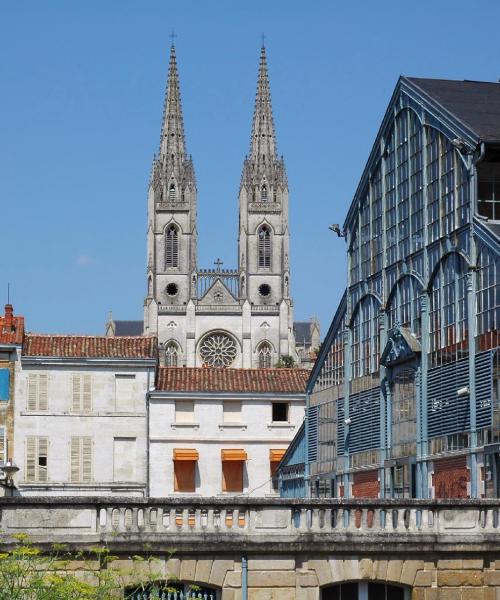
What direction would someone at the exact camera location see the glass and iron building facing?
facing the viewer and to the left of the viewer

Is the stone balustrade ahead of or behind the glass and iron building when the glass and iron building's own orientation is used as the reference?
ahead
